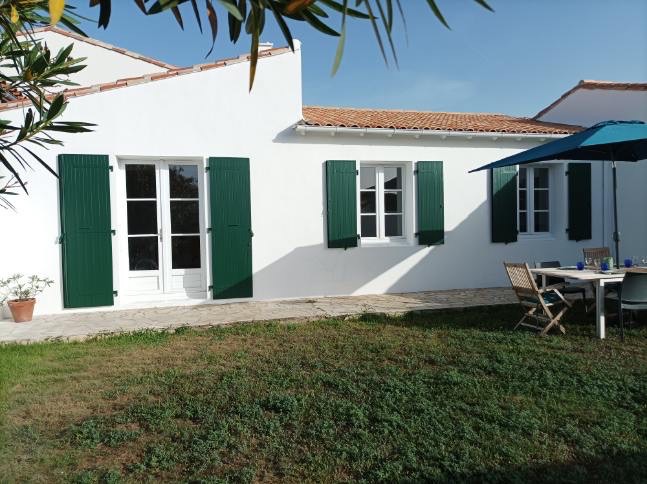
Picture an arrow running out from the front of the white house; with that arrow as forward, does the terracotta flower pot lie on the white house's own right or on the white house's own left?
on the white house's own right

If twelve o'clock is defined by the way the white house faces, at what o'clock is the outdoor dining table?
The outdoor dining table is roughly at 10 o'clock from the white house.

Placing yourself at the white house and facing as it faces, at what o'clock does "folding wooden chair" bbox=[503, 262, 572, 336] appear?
The folding wooden chair is roughly at 10 o'clock from the white house.

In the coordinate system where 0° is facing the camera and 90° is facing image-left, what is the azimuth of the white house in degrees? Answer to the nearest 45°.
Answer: approximately 0°

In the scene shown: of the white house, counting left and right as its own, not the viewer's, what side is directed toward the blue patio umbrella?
left

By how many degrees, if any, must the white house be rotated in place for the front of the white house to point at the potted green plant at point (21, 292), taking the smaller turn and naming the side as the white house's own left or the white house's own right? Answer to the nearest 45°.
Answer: approximately 90° to the white house's own right
